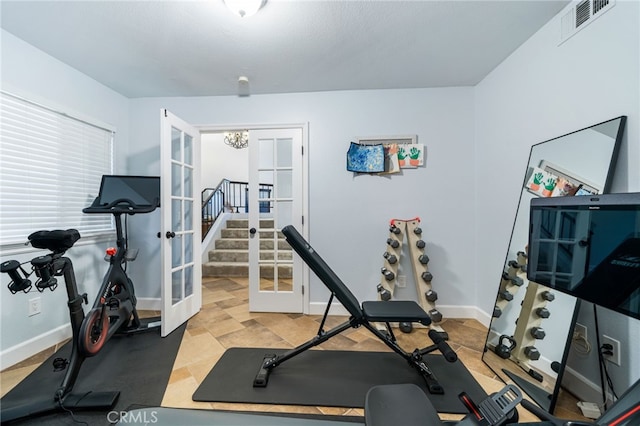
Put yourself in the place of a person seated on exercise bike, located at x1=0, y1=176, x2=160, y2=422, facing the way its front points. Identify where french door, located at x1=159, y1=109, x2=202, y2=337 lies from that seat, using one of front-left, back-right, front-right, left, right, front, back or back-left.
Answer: front

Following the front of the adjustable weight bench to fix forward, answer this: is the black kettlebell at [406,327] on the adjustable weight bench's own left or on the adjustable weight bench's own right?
on the adjustable weight bench's own left

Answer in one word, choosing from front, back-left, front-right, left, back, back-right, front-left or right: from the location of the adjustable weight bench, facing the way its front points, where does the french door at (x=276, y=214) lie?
back-left

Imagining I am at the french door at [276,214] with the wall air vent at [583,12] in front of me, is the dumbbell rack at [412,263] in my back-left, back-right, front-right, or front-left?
front-left

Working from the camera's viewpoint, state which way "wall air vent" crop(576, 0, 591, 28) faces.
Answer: facing the viewer and to the left of the viewer

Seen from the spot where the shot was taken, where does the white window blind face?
facing the viewer and to the right of the viewer

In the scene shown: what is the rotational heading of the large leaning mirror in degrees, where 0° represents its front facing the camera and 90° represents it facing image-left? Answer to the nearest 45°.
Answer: approximately 45°

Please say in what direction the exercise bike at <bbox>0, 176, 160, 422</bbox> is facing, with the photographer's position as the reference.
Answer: facing away from the viewer and to the right of the viewer

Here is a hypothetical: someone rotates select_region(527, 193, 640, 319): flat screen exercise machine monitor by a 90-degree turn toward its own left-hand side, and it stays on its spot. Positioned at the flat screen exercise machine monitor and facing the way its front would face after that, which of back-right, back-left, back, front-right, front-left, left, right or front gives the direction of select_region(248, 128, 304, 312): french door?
back-right

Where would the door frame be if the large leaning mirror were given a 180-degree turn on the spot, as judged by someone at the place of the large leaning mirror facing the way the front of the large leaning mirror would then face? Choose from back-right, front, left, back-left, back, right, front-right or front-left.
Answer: back-left

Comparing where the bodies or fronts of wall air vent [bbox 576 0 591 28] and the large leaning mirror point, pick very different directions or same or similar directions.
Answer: same or similar directions

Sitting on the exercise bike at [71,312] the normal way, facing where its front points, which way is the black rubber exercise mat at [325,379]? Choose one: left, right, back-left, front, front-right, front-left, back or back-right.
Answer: right

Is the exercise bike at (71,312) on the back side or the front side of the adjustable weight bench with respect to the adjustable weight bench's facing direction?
on the back side
